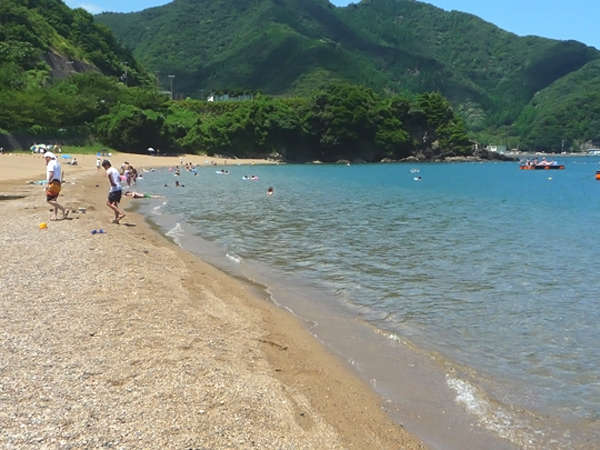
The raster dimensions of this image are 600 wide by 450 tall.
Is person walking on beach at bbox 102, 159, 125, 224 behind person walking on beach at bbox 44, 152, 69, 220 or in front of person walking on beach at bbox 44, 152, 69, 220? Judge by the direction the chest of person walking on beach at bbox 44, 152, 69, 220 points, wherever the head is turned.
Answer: behind
